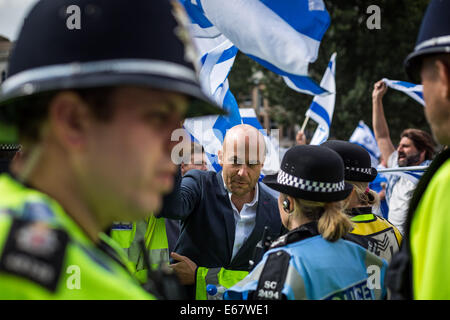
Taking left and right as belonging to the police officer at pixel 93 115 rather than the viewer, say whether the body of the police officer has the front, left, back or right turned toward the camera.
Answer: right

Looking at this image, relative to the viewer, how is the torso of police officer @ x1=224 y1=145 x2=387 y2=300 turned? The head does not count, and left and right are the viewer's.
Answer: facing away from the viewer and to the left of the viewer

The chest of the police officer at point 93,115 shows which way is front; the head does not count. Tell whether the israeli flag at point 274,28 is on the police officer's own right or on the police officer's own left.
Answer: on the police officer's own left

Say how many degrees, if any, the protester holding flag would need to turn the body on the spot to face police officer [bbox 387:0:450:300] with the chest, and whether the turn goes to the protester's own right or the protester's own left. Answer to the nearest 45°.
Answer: approximately 45° to the protester's own left

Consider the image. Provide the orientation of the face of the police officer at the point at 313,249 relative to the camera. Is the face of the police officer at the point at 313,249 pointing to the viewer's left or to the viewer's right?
to the viewer's left

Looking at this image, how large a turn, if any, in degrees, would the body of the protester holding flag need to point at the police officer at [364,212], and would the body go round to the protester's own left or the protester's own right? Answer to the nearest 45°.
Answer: approximately 45° to the protester's own left

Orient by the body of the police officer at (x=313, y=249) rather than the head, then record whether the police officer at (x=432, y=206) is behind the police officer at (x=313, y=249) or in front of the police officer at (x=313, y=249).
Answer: behind

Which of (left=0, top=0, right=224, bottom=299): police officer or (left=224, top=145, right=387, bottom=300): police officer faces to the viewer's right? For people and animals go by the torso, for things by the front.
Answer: (left=0, top=0, right=224, bottom=299): police officer

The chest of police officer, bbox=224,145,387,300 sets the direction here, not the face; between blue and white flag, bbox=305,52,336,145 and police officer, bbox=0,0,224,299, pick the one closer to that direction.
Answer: the blue and white flag

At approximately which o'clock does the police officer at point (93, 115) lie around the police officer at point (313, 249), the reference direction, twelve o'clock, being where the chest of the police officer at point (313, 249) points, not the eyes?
the police officer at point (93, 115) is roughly at 8 o'clock from the police officer at point (313, 249).

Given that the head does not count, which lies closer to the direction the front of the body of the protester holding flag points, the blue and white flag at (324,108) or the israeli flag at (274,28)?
the israeli flag

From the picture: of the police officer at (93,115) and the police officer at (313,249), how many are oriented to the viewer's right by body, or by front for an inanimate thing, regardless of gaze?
1
